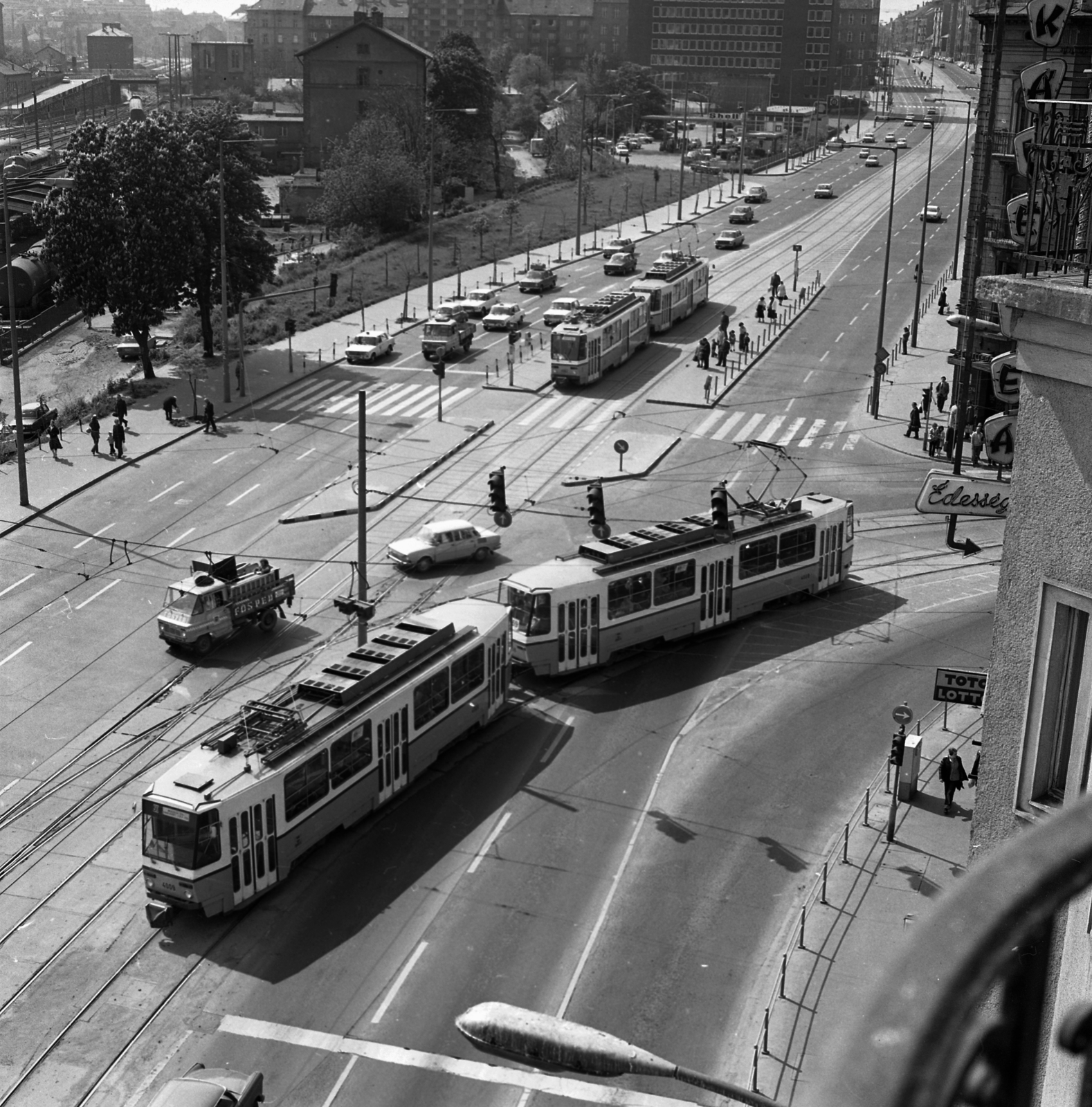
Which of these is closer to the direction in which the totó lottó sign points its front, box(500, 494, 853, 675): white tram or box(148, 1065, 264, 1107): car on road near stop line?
the car on road near stop line

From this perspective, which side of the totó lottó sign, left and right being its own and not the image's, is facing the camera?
front

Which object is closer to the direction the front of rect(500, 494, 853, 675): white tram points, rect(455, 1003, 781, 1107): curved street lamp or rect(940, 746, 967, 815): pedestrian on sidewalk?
the curved street lamp

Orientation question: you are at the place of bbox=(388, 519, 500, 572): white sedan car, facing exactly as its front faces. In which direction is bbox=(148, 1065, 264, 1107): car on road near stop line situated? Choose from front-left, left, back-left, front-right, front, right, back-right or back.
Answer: front-left

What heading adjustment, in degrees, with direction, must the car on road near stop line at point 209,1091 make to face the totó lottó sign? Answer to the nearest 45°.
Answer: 0° — it already faces it

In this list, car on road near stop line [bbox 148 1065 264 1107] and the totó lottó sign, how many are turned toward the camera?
1

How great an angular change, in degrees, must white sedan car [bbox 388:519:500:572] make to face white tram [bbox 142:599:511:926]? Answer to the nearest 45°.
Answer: approximately 45° to its left

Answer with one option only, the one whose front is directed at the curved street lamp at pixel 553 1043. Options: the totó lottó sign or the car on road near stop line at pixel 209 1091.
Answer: the totó lottó sign

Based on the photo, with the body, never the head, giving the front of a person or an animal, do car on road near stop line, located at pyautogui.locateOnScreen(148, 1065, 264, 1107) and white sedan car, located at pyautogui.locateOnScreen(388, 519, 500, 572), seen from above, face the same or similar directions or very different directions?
very different directions

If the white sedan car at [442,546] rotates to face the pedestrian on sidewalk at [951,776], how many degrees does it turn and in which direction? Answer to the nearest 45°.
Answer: approximately 90° to its left

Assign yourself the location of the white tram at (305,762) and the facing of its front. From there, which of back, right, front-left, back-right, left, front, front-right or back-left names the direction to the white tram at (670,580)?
back

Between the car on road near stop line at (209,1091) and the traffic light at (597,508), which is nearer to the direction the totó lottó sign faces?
the car on road near stop line

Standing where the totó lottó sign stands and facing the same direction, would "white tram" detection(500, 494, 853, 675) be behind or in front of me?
behind

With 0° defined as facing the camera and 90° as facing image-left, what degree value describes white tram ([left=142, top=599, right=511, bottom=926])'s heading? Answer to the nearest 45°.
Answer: approximately 45°
